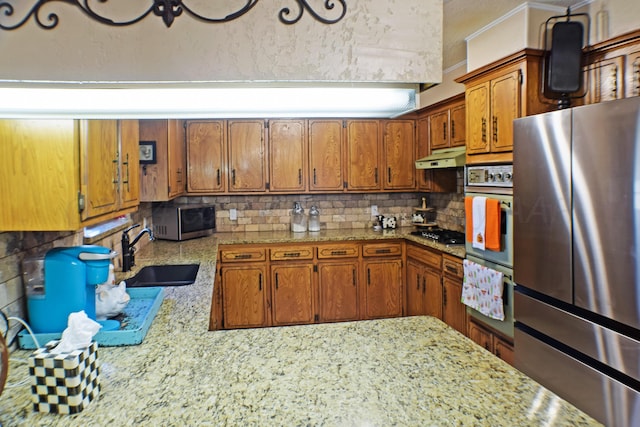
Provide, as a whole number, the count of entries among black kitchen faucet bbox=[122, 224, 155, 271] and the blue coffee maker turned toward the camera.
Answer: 0

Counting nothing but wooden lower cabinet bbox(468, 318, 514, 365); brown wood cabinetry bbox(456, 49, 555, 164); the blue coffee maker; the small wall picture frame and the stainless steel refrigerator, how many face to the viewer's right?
1

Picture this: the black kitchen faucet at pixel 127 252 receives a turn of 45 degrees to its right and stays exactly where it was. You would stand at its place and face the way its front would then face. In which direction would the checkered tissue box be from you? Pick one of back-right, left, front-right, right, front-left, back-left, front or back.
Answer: front-right

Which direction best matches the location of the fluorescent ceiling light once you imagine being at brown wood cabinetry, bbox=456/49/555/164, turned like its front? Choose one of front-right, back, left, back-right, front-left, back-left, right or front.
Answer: front-left

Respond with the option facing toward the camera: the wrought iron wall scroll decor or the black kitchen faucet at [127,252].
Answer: the wrought iron wall scroll decor

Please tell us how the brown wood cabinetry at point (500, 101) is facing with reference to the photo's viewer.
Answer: facing the viewer and to the left of the viewer

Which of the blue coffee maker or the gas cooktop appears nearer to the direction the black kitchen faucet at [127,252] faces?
the gas cooktop

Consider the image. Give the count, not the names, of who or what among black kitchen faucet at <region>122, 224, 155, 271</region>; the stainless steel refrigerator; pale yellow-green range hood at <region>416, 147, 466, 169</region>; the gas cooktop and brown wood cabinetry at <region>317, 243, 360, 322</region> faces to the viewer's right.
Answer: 1

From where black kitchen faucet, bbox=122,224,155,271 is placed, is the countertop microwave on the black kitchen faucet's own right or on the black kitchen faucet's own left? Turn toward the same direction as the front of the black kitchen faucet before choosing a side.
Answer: on the black kitchen faucet's own left

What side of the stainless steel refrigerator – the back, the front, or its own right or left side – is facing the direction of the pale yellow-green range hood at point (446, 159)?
right

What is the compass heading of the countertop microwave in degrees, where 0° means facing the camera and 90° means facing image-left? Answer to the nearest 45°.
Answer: approximately 315°

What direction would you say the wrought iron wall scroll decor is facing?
toward the camera

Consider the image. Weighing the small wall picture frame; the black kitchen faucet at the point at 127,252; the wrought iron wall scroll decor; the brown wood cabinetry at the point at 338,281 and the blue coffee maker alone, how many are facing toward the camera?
3

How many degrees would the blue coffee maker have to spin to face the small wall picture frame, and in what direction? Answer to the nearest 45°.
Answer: approximately 90° to its left

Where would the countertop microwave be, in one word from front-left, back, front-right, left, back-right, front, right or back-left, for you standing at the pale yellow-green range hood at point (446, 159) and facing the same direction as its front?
front-right

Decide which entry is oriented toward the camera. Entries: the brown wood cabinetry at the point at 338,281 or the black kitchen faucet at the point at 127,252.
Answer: the brown wood cabinetry

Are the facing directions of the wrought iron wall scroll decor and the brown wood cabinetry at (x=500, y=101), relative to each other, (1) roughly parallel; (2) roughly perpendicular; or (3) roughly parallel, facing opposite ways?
roughly perpendicular
